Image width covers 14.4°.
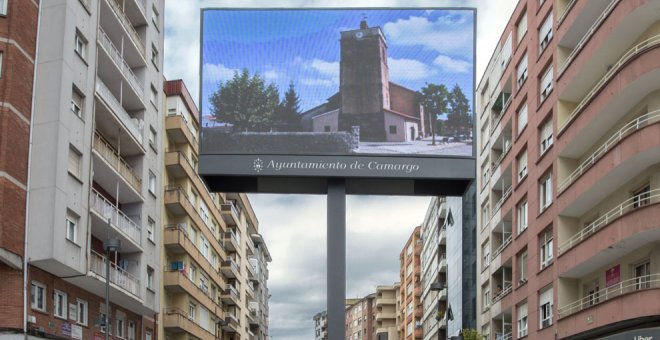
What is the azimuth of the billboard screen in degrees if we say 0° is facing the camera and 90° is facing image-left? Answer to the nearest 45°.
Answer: approximately 0°

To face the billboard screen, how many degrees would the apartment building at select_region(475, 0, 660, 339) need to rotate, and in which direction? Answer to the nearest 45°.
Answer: approximately 45° to its right

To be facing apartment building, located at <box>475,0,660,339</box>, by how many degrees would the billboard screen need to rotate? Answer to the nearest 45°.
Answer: approximately 90° to its left

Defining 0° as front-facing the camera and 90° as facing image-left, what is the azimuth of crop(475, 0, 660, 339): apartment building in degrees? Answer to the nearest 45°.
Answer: approximately 45°

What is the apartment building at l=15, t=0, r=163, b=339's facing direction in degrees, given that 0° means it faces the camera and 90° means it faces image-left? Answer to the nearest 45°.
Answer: approximately 315°

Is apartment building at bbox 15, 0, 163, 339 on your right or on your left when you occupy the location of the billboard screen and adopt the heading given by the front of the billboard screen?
on your right
